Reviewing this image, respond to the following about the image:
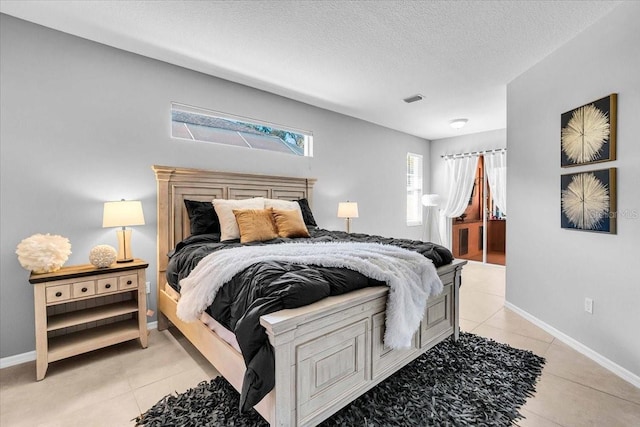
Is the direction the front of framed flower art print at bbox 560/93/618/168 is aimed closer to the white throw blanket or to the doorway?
the white throw blanket

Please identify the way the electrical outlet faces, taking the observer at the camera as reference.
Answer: facing the viewer and to the left of the viewer

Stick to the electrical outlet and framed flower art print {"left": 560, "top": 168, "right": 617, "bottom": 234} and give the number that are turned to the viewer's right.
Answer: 0

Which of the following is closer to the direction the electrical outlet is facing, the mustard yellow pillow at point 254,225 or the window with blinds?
the mustard yellow pillow

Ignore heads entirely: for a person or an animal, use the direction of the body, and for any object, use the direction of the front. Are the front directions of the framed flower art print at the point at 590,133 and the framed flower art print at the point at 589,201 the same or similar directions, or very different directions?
same or similar directions

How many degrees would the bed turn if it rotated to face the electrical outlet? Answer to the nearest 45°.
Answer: approximately 45° to its left

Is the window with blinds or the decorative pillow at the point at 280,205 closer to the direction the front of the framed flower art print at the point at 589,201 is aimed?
the decorative pillow

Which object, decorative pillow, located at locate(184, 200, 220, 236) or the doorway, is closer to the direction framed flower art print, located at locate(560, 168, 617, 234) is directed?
the decorative pillow

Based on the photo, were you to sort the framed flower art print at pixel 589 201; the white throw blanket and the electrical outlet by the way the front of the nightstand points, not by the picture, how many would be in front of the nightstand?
3

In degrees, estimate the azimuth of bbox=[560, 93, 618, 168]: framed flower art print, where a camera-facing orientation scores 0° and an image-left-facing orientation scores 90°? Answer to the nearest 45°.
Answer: approximately 45°

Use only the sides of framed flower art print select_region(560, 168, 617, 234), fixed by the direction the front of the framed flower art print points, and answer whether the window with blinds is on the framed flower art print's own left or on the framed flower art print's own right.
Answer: on the framed flower art print's own right

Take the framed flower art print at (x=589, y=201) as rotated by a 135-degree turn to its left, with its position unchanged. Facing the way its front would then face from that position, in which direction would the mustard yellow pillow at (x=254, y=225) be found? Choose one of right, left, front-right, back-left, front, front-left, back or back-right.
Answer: back-right

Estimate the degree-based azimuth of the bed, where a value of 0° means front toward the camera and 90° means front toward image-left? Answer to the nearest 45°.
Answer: approximately 315°

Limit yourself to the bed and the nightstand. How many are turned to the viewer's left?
0

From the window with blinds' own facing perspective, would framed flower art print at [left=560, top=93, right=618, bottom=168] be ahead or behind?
ahead

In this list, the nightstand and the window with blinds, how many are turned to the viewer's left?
0

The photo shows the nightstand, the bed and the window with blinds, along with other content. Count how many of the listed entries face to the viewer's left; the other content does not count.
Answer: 0

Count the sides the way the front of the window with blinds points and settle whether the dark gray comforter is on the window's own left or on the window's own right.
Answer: on the window's own right

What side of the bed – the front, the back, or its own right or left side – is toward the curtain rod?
left
